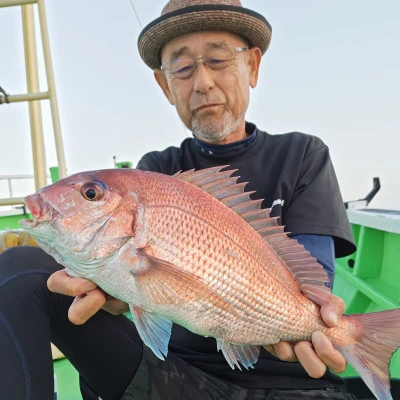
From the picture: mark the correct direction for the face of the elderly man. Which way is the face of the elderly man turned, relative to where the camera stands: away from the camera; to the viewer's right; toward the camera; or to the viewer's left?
toward the camera

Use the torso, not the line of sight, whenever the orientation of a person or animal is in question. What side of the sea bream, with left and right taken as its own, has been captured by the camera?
left

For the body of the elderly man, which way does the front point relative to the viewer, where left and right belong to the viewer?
facing the viewer
